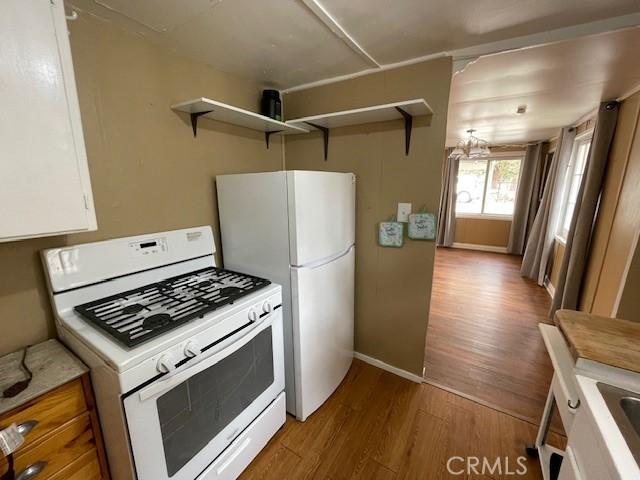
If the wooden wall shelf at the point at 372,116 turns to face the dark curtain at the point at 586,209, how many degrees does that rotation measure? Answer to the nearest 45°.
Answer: approximately 180°

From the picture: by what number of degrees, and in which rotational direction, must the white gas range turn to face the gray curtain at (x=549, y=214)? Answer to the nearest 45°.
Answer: approximately 45° to its left

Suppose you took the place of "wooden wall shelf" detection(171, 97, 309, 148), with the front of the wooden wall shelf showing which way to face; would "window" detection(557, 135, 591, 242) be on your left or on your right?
on your left

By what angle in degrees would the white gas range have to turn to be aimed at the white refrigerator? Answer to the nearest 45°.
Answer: approximately 45° to its left

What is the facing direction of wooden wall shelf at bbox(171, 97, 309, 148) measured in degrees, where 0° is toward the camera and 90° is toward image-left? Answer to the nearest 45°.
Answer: approximately 315°

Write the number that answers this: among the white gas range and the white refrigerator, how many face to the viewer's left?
0
